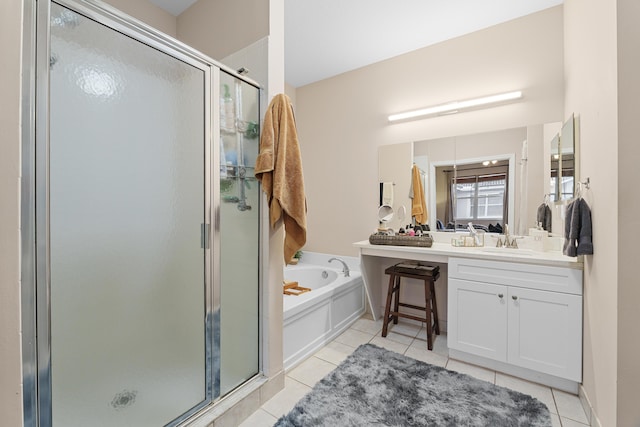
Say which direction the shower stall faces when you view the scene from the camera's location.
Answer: facing the viewer and to the right of the viewer

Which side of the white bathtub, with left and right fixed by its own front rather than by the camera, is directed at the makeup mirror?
left

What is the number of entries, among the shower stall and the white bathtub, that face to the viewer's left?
0

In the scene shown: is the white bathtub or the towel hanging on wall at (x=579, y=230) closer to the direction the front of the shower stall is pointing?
the towel hanging on wall

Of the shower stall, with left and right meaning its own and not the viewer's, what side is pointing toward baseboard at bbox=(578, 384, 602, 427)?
front

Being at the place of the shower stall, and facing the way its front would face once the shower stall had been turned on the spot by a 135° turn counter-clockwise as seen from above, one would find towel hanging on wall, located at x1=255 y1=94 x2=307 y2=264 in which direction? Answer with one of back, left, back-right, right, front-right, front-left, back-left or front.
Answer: right

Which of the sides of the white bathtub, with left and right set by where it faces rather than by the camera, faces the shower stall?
right

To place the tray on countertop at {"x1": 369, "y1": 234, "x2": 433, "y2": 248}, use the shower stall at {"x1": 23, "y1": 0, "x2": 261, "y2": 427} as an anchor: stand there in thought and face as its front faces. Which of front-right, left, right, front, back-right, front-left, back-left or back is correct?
front-left

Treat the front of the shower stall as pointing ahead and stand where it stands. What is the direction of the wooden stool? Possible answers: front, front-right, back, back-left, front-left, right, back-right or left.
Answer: front-left

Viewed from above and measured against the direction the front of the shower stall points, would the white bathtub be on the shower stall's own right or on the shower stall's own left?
on the shower stall's own left
